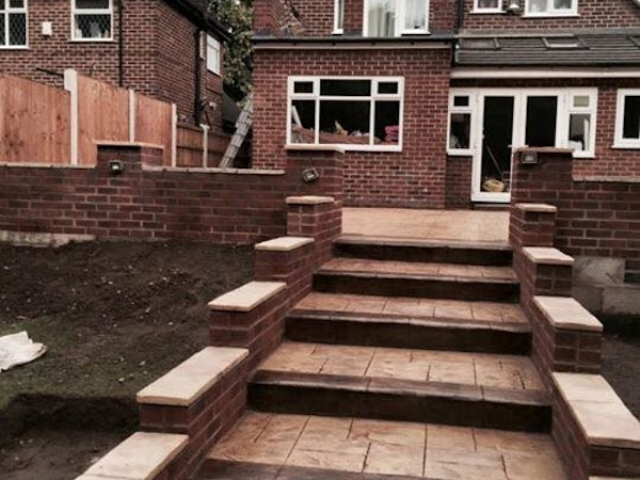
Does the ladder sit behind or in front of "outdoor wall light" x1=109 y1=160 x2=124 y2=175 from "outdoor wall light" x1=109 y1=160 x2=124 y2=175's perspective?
behind

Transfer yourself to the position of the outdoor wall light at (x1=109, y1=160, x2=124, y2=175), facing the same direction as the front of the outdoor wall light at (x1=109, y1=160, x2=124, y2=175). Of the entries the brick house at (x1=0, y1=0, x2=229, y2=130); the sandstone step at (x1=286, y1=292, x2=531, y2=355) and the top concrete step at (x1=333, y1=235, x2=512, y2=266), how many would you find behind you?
1

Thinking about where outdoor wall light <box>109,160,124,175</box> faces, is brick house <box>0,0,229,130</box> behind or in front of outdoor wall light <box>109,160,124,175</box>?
behind

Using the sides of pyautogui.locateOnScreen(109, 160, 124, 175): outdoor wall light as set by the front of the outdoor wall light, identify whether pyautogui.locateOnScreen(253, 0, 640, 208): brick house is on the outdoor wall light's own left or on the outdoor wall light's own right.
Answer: on the outdoor wall light's own left

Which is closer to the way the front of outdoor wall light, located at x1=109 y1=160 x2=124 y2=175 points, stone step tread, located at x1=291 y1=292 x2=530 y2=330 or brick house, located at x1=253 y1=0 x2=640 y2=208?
the stone step tread

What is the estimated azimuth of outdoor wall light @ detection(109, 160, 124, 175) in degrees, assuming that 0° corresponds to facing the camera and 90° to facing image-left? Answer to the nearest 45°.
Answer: approximately 0°

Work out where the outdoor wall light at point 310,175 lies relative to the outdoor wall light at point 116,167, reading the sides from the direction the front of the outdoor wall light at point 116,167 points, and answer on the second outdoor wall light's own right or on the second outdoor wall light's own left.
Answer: on the second outdoor wall light's own left

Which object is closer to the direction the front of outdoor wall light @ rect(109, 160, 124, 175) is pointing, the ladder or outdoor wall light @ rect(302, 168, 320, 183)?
the outdoor wall light

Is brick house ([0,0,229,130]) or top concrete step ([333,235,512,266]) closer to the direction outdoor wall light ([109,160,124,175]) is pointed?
the top concrete step

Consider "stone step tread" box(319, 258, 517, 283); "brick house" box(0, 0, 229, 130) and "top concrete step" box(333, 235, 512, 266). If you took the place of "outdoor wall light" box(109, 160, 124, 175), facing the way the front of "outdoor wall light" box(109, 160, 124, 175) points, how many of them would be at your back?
1

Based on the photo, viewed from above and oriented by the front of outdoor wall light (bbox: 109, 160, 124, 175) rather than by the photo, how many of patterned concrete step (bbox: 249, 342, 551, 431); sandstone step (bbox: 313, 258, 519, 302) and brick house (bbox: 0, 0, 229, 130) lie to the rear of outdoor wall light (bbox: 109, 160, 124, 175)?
1

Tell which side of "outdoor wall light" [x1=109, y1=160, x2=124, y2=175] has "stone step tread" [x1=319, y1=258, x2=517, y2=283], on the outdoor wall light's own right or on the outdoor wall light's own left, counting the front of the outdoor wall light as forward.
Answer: on the outdoor wall light's own left

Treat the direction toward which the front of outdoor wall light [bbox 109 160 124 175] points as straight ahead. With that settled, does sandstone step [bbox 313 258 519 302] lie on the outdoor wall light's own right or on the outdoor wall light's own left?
on the outdoor wall light's own left

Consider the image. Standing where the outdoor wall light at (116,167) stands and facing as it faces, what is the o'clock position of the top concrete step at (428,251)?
The top concrete step is roughly at 10 o'clock from the outdoor wall light.

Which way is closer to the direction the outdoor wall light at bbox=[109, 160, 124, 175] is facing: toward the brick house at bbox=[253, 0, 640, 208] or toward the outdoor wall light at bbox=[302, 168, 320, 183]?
the outdoor wall light

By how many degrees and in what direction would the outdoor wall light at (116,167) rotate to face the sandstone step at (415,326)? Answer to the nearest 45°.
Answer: approximately 45° to its left
